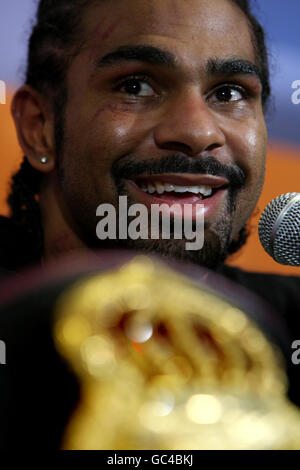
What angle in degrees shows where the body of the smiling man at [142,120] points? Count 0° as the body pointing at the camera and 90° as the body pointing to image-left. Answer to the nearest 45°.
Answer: approximately 315°

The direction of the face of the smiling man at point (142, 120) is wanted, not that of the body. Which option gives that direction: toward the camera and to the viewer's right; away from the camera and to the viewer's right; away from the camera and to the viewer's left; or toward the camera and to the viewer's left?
toward the camera and to the viewer's right
